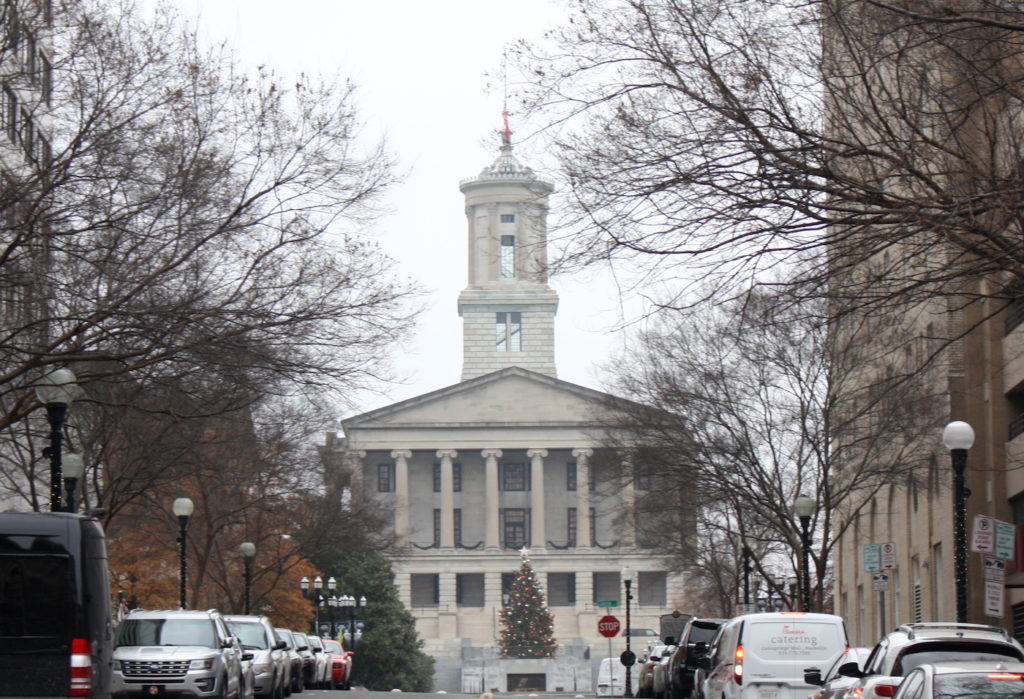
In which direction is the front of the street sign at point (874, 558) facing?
toward the camera

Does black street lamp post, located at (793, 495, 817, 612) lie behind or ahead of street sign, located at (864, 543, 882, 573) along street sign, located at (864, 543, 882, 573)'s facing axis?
behind

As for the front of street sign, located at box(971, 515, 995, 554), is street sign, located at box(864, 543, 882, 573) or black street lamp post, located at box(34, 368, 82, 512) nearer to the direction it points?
the black street lamp post

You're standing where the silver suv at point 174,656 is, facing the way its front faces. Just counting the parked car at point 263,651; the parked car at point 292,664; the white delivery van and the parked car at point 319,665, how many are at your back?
3

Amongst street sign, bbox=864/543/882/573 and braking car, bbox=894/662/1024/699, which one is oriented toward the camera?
the street sign

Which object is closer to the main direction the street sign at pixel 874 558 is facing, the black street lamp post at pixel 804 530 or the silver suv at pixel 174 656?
the silver suv

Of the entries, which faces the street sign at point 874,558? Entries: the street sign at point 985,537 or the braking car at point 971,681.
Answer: the braking car

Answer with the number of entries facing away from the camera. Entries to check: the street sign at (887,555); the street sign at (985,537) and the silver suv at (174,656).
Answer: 0

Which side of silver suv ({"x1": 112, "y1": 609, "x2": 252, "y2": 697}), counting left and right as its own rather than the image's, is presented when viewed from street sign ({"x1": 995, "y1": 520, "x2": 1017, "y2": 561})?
left

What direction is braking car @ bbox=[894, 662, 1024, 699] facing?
away from the camera

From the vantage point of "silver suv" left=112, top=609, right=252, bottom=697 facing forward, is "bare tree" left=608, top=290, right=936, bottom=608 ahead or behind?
behind

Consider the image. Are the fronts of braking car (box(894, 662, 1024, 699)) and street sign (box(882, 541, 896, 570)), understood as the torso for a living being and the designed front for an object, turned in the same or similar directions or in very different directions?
very different directions

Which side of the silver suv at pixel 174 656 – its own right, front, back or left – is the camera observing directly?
front

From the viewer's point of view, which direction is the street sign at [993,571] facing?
toward the camera

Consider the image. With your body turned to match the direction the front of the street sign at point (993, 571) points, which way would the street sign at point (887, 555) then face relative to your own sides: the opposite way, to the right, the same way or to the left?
the same way

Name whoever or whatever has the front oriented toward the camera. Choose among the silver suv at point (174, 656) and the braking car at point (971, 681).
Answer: the silver suv
